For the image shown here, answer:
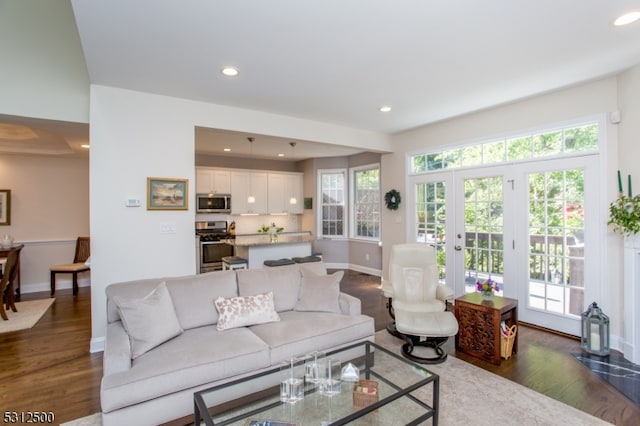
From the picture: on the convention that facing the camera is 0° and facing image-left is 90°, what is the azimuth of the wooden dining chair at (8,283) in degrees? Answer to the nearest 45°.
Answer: approximately 135°

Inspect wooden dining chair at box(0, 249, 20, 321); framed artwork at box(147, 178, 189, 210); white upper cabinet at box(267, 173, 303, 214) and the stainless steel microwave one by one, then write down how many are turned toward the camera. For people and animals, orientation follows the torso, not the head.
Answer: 3

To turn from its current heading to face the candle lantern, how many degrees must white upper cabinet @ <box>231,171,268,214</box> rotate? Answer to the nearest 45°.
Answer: approximately 45° to its left

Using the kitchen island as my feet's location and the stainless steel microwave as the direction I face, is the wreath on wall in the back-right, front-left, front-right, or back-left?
back-right

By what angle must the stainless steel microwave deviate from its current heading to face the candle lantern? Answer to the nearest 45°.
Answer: approximately 45° to its left

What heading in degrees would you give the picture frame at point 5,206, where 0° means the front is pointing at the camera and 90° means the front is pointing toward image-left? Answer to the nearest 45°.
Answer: approximately 0°

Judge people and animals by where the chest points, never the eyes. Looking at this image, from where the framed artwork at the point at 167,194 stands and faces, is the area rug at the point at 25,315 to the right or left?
on its right

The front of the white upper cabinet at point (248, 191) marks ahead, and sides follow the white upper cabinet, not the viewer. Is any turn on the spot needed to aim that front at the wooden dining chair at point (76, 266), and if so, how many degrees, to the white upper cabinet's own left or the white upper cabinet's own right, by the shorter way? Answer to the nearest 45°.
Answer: approximately 45° to the white upper cabinet's own right

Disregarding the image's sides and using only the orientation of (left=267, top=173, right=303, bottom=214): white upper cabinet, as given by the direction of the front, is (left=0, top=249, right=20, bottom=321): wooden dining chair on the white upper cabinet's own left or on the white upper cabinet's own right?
on the white upper cabinet's own right

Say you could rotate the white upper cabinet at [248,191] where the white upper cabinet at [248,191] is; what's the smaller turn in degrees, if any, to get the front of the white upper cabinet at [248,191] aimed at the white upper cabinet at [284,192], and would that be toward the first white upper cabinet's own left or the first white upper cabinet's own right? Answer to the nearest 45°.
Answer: approximately 90° to the first white upper cabinet's own left

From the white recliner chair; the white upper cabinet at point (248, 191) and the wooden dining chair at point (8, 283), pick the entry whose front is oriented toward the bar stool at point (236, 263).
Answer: the white upper cabinet
